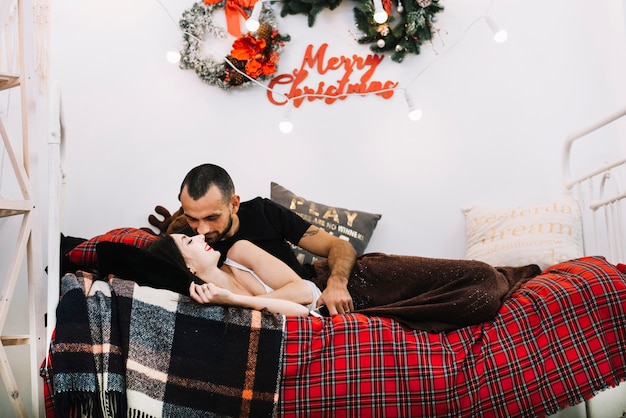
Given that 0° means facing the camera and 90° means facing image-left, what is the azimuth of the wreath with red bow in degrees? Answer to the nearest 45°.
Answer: approximately 0°

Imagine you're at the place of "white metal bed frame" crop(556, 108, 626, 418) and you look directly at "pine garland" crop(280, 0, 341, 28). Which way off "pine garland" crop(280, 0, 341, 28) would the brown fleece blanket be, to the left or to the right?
left

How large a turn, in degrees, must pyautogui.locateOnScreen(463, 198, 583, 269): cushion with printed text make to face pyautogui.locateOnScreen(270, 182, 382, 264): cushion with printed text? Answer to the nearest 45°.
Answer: approximately 90° to its right

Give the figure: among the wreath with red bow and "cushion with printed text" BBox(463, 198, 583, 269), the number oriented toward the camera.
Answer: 2

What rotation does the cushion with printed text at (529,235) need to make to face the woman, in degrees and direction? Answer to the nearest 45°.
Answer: approximately 45° to its right

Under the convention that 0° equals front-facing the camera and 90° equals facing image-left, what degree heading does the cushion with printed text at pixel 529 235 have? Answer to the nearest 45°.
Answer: approximately 0°
